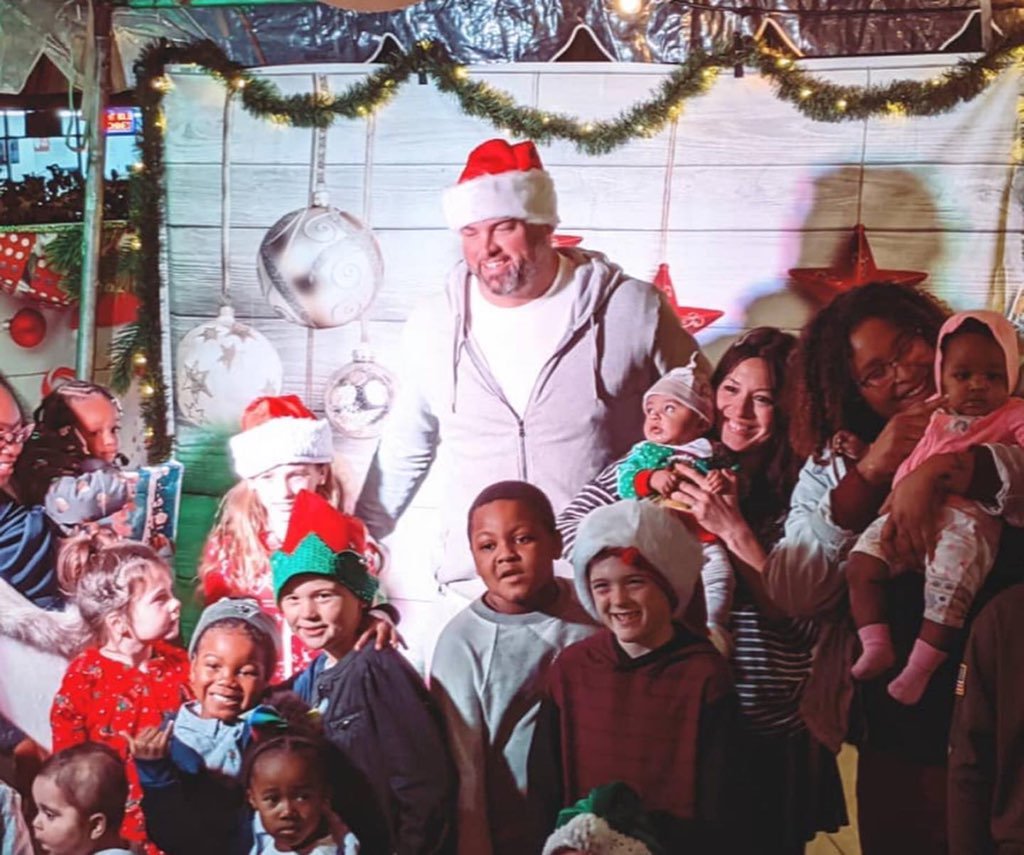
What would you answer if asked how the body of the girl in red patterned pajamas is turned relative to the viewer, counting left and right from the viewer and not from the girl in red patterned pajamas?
facing the viewer and to the right of the viewer

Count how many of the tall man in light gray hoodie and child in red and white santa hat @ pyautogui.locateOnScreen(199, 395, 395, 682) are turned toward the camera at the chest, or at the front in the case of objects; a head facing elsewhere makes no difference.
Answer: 2

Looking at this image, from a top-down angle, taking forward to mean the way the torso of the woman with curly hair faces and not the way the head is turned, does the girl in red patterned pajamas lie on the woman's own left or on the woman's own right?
on the woman's own right

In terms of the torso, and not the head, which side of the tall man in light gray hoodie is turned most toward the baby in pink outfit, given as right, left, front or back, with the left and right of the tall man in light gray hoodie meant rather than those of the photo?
left

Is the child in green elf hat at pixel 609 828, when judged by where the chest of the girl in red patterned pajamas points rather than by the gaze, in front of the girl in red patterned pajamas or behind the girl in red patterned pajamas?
in front

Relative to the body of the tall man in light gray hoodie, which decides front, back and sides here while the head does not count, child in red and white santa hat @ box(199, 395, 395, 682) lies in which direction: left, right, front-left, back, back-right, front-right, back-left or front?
right

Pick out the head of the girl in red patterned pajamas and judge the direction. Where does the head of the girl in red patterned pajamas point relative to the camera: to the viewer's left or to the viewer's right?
to the viewer's right
